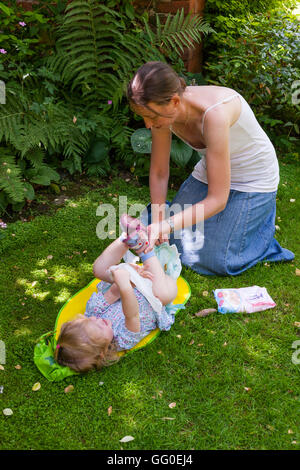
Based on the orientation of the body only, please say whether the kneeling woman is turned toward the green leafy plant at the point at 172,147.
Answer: no

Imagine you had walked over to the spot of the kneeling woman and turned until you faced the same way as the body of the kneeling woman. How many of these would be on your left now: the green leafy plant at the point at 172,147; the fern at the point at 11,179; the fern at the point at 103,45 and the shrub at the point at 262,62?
0

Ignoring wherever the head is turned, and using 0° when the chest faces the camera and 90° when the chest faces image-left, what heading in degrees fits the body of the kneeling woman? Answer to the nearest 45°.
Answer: approximately 45°

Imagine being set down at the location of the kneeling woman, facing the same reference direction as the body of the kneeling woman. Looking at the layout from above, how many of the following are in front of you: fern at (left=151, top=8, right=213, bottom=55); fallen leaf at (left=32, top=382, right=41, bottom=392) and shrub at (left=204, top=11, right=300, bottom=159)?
1

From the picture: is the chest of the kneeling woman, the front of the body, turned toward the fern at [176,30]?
no

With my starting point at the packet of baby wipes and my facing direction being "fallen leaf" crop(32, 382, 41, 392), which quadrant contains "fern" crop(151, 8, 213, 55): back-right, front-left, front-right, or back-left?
back-right

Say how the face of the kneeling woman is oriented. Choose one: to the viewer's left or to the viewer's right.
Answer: to the viewer's left

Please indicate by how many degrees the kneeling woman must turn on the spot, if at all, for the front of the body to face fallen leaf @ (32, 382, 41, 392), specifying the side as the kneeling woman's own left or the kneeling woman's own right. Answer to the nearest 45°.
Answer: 0° — they already face it

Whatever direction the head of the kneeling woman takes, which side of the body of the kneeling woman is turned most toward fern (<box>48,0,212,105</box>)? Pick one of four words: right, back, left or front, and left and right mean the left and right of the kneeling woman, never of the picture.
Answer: right

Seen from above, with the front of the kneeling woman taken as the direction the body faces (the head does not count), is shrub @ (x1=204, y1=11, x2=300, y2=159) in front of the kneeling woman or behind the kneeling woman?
behind

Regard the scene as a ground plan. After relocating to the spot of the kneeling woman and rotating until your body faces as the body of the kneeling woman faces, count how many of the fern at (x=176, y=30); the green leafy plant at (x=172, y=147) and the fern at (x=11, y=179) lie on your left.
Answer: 0
